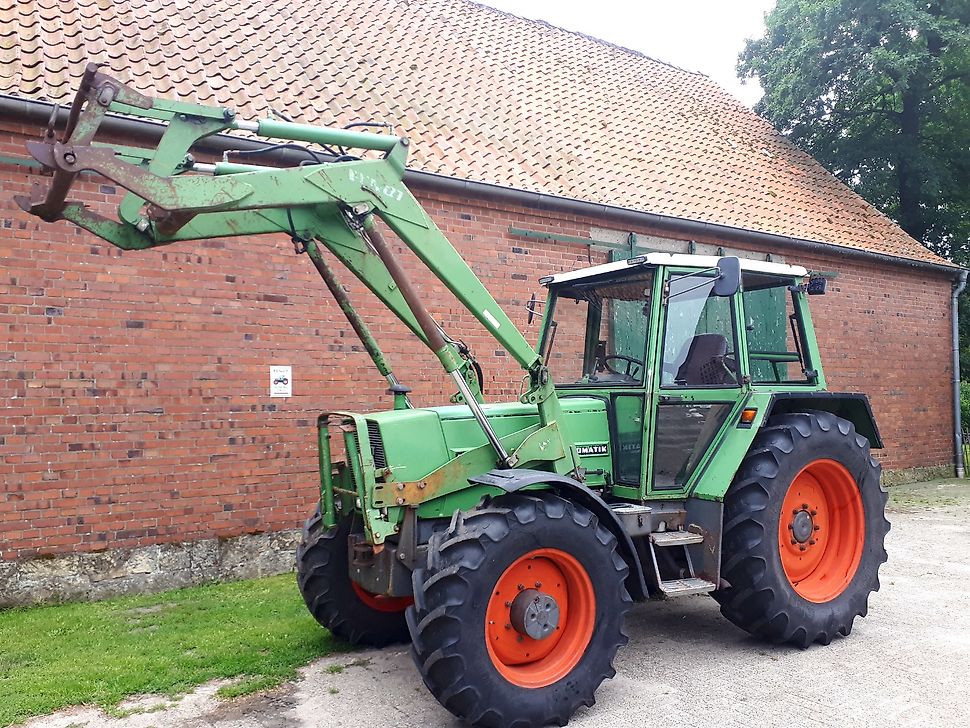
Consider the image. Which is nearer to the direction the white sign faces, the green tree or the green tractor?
the green tractor

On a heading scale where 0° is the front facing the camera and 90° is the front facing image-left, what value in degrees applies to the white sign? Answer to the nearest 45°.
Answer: approximately 0°

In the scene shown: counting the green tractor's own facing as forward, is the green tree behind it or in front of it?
behind

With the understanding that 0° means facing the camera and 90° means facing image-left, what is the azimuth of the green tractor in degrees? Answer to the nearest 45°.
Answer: approximately 45°

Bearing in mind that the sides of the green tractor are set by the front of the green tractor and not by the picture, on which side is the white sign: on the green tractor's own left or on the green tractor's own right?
on the green tractor's own right

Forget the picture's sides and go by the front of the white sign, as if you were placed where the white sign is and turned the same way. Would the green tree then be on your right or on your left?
on your left
